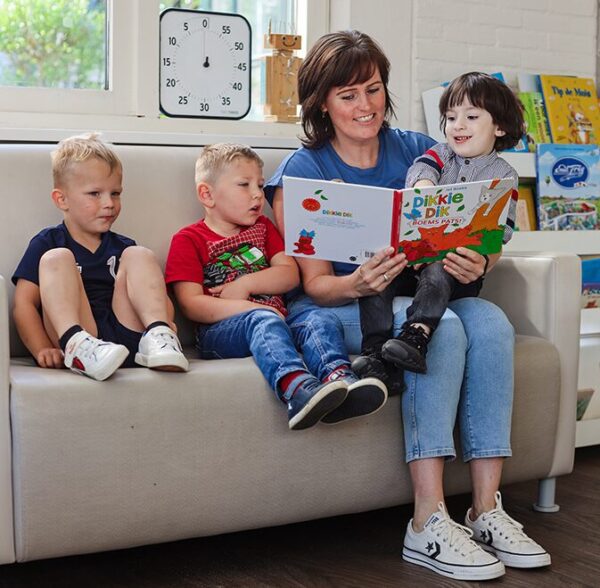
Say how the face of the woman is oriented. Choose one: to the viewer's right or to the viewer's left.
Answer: to the viewer's right

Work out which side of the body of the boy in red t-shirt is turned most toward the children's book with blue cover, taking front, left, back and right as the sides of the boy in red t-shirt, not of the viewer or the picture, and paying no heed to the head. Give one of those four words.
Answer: left

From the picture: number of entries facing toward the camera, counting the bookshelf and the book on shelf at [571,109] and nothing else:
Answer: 2

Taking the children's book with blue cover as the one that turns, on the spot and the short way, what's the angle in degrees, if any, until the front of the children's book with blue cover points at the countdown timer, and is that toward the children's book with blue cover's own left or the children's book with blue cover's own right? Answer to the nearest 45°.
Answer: approximately 45° to the children's book with blue cover's own right

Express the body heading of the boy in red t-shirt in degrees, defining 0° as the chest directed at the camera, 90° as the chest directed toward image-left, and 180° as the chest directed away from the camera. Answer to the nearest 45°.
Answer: approximately 315°
